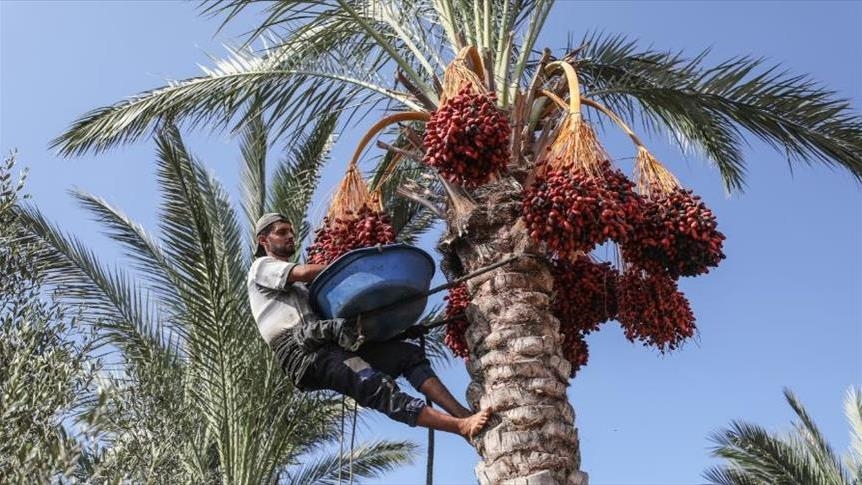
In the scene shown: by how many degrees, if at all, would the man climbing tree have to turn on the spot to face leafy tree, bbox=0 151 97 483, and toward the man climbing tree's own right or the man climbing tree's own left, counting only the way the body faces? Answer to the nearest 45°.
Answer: approximately 135° to the man climbing tree's own left

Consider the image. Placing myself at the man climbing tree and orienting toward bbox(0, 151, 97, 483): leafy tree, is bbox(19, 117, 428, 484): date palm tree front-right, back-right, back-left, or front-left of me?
front-right

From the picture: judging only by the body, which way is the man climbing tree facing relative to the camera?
to the viewer's right
